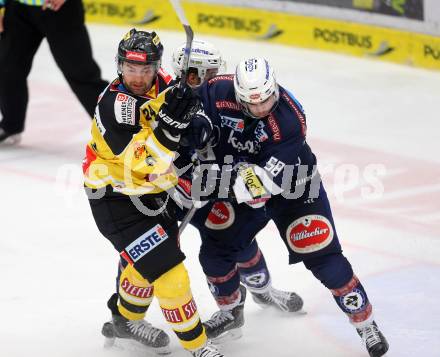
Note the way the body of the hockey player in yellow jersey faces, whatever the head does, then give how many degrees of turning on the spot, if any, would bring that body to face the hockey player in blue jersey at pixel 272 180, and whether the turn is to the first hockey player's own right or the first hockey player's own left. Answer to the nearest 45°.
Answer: approximately 45° to the first hockey player's own left

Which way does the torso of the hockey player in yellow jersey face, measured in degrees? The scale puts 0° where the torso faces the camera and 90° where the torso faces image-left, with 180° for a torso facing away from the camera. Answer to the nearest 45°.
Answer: approximately 315°
